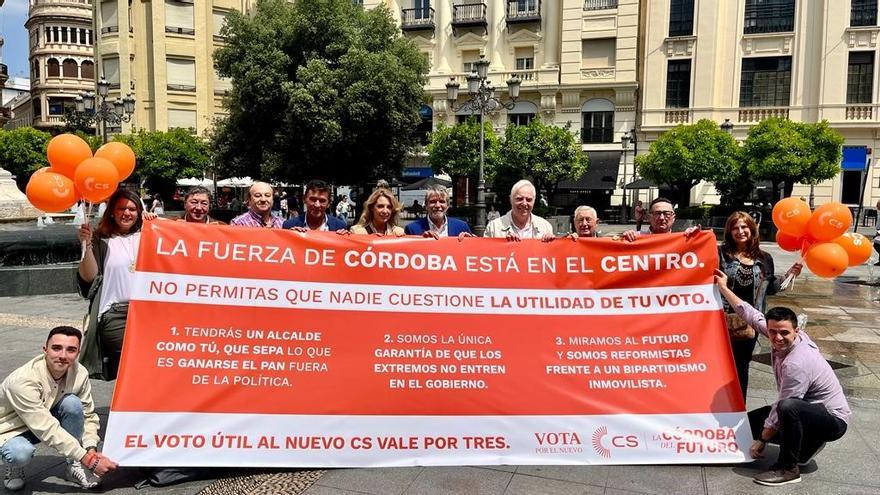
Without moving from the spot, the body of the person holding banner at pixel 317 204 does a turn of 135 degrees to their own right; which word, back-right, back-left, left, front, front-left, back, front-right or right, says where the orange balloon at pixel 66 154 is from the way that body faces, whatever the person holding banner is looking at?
front-left

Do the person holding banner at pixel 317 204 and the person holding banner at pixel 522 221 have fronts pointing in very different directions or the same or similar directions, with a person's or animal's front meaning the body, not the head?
same or similar directions

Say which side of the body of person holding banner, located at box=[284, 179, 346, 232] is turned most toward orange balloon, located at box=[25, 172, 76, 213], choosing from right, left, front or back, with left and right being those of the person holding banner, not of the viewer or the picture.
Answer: right

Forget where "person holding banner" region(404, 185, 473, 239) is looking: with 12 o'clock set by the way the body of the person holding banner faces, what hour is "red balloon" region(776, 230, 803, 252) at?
The red balloon is roughly at 9 o'clock from the person holding banner.

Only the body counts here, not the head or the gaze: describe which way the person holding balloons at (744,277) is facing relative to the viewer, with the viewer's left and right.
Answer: facing the viewer

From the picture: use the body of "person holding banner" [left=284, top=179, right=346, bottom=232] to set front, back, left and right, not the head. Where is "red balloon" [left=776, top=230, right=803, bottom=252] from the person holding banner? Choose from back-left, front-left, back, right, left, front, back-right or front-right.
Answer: left

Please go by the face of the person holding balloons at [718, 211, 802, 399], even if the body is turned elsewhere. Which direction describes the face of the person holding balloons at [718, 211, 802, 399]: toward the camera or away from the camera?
toward the camera

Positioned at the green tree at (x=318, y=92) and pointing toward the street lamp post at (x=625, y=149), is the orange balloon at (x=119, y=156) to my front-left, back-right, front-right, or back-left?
back-right

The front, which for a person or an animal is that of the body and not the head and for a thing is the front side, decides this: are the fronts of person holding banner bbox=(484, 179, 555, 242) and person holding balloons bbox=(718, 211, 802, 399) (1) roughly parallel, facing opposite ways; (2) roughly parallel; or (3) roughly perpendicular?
roughly parallel

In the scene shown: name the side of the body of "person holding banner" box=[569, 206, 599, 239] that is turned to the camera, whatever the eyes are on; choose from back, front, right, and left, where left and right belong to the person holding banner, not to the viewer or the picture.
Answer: front

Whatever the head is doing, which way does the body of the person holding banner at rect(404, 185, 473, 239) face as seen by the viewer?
toward the camera
